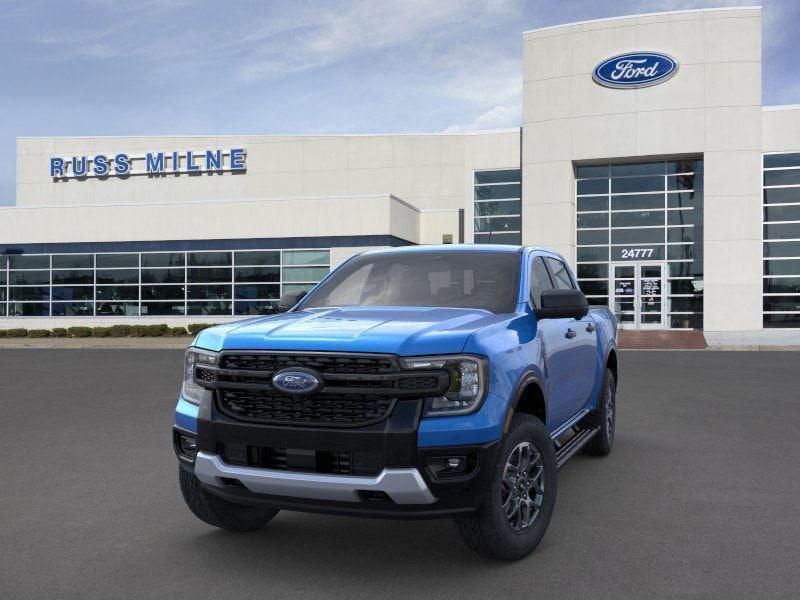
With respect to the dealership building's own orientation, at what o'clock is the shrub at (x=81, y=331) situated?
The shrub is roughly at 3 o'clock from the dealership building.

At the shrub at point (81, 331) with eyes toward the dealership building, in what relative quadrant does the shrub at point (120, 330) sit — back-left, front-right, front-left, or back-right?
front-right

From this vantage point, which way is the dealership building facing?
toward the camera

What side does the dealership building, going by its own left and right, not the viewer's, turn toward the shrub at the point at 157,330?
right

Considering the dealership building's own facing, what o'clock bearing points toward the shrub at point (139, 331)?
The shrub is roughly at 3 o'clock from the dealership building.

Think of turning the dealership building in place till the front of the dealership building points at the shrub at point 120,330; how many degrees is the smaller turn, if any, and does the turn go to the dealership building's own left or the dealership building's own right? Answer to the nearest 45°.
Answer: approximately 90° to the dealership building's own right

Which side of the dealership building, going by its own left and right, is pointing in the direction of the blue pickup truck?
front

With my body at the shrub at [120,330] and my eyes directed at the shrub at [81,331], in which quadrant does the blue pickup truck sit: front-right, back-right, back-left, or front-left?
back-left
